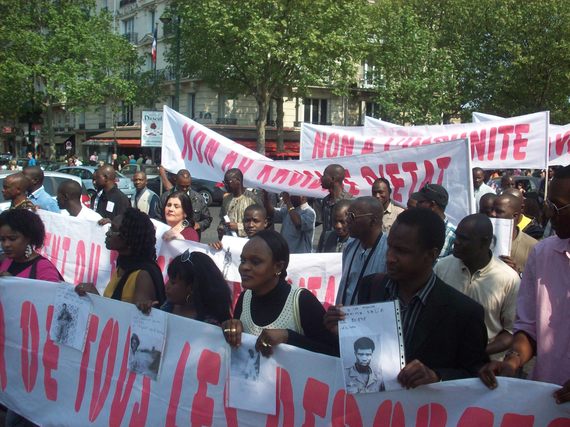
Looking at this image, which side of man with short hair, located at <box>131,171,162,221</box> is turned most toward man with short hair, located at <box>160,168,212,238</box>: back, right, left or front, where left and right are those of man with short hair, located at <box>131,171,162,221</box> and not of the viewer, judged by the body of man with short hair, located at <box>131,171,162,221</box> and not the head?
left

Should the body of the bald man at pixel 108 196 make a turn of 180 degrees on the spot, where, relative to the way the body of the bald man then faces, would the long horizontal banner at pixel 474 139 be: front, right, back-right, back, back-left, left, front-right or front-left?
front-left

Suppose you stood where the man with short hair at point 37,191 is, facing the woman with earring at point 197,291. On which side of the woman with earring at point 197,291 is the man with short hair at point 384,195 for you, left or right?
left

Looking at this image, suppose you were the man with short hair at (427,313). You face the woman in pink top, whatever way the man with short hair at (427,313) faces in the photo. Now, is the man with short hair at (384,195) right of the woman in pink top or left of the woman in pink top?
right

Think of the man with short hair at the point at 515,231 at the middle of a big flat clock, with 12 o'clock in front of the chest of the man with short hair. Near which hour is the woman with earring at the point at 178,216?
The woman with earring is roughly at 2 o'clock from the man with short hair.

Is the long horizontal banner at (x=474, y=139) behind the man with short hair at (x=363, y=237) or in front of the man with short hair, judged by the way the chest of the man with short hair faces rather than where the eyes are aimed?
behind

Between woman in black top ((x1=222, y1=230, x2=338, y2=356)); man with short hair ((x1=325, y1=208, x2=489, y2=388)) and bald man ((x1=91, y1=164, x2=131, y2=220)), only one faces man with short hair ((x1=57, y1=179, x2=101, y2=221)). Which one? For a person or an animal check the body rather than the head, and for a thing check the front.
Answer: the bald man
